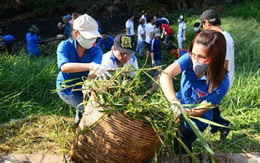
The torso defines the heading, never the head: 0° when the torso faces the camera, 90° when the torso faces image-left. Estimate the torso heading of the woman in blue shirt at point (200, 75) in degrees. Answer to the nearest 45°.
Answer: approximately 45°

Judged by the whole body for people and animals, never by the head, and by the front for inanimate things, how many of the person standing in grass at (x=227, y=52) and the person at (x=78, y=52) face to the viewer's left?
1

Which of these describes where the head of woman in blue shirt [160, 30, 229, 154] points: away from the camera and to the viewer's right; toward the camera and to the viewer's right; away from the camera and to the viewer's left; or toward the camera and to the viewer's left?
toward the camera and to the viewer's left

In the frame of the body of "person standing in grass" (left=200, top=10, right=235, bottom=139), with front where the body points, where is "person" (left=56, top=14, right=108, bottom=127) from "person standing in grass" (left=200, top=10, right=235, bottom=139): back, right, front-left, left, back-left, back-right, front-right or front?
front-left

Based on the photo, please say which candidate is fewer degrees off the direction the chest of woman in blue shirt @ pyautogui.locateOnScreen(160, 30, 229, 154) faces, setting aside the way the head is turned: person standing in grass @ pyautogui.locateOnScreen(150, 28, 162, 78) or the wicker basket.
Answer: the wicker basket

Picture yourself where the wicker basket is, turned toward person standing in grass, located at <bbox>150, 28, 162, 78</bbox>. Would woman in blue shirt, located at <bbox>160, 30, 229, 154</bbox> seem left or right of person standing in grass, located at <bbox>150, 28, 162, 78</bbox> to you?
right

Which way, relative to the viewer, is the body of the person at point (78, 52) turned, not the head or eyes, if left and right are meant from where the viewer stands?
facing the viewer and to the right of the viewer

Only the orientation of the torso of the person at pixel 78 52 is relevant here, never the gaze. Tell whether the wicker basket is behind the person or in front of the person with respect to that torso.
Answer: in front

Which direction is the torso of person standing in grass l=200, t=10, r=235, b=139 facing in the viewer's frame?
to the viewer's left

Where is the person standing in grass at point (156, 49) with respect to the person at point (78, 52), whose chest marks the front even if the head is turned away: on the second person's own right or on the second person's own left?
on the second person's own left

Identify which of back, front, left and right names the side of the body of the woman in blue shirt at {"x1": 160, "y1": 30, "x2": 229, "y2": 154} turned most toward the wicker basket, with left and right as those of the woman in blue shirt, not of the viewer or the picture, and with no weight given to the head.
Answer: front
